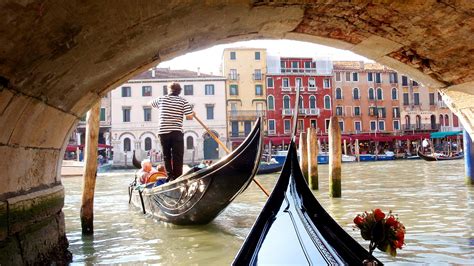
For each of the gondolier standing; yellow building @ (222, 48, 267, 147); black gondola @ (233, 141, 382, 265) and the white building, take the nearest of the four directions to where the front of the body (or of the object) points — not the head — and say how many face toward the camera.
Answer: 2

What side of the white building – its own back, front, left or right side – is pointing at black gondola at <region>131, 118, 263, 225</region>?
front

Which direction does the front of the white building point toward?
toward the camera

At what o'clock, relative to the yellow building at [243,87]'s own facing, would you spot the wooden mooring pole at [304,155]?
The wooden mooring pole is roughly at 12 o'clock from the yellow building.

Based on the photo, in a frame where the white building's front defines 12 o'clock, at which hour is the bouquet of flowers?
The bouquet of flowers is roughly at 12 o'clock from the white building.

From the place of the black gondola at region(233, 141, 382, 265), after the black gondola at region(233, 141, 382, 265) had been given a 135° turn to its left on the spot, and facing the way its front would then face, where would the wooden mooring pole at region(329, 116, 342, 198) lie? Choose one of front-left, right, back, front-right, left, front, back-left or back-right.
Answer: back-right

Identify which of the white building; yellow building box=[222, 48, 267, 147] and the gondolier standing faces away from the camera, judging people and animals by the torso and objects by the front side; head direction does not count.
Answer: the gondolier standing

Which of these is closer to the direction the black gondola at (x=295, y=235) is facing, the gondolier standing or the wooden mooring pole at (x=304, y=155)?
the wooden mooring pole

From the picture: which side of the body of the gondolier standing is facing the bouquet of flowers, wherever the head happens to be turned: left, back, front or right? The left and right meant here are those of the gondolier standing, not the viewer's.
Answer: back

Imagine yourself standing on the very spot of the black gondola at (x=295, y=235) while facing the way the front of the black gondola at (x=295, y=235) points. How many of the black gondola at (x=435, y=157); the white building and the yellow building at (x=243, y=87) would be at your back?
0

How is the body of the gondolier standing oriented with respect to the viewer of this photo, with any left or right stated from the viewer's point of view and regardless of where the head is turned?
facing away from the viewer

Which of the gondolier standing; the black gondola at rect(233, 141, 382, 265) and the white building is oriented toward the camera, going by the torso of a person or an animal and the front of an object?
the white building

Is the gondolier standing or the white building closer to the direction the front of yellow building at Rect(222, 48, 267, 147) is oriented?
the gondolier standing

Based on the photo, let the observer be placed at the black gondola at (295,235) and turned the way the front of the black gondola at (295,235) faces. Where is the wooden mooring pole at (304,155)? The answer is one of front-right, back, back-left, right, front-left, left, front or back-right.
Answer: front

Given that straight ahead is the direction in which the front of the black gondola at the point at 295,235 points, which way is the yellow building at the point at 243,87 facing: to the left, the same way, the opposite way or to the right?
the opposite way

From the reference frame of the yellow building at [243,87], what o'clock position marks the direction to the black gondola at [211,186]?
The black gondola is roughly at 12 o'clock from the yellow building.

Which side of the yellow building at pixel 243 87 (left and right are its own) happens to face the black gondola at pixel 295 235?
front

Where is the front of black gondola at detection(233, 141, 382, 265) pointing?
away from the camera
